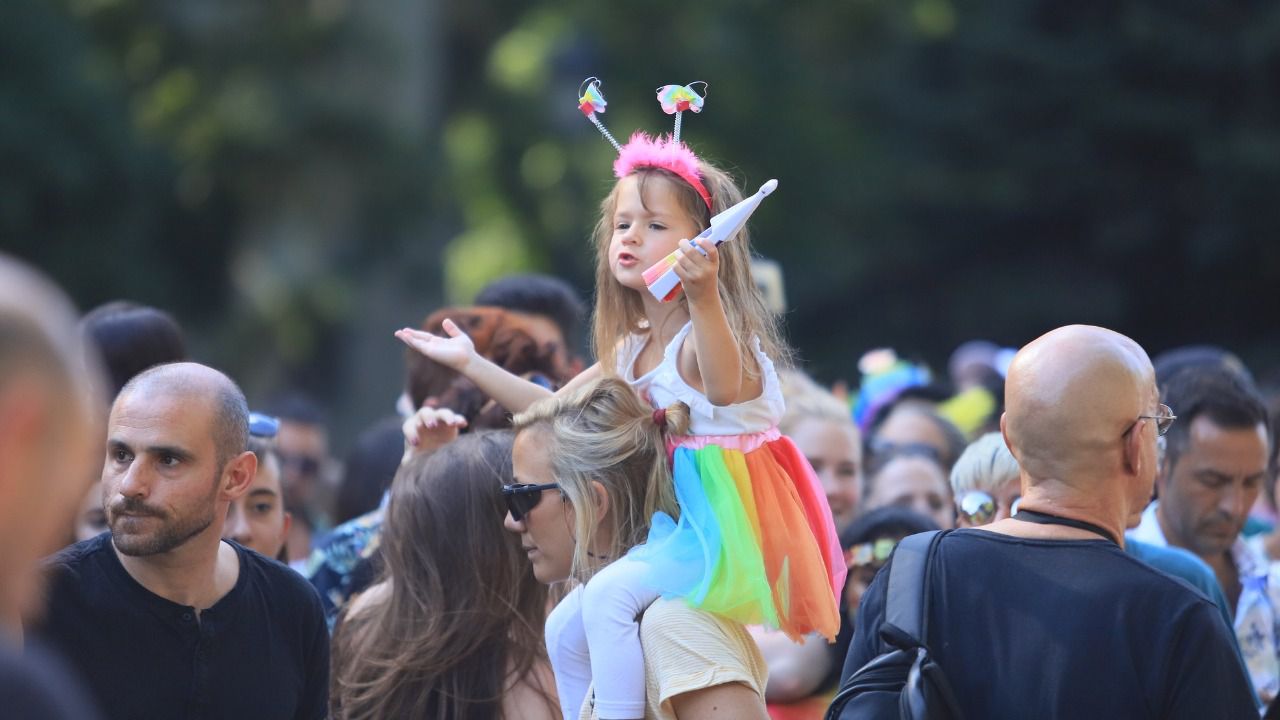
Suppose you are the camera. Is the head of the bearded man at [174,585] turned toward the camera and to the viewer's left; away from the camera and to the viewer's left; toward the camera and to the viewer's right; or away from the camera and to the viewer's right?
toward the camera and to the viewer's left

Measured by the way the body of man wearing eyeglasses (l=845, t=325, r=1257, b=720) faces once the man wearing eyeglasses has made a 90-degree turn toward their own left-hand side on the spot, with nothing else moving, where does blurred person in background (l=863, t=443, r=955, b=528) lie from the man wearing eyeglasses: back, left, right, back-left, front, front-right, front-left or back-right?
front-right

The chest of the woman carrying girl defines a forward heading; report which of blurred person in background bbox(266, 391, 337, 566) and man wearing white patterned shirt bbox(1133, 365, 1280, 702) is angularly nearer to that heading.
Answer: the blurred person in background

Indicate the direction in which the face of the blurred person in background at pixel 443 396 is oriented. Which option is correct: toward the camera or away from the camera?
away from the camera

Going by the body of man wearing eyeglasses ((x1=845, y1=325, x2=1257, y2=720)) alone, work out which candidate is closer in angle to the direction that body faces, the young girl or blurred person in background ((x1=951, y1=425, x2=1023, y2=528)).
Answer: the blurred person in background

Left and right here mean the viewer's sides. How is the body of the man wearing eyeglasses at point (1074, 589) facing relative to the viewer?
facing away from the viewer and to the right of the viewer

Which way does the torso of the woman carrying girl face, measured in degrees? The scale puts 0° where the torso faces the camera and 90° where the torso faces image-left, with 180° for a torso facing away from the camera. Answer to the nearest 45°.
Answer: approximately 90°

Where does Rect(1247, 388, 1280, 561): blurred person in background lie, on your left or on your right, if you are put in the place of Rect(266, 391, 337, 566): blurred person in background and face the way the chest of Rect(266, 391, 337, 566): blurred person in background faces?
on your left

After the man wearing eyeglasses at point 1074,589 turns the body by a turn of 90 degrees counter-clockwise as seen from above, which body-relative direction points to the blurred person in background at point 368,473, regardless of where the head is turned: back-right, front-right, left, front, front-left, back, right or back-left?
front

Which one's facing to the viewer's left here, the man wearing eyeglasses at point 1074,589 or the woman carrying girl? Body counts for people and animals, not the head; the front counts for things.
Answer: the woman carrying girl

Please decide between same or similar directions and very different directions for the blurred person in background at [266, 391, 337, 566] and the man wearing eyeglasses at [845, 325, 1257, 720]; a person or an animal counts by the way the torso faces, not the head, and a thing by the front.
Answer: very different directions

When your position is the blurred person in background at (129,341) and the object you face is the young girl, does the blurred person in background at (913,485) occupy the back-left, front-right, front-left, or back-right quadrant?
front-left

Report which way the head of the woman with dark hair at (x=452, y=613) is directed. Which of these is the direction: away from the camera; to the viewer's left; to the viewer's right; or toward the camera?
away from the camera

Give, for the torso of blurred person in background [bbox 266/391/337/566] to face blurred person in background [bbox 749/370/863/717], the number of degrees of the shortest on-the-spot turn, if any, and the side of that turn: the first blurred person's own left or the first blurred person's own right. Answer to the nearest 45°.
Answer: approximately 90° to the first blurred person's own left

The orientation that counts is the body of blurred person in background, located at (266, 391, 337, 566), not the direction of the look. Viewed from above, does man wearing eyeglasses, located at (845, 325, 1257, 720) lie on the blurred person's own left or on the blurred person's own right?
on the blurred person's own left

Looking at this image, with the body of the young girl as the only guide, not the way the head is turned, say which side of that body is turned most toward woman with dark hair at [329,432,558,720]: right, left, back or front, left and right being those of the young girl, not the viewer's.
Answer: right

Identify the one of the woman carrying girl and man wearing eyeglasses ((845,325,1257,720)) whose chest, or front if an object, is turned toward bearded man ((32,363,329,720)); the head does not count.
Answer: the woman carrying girl
